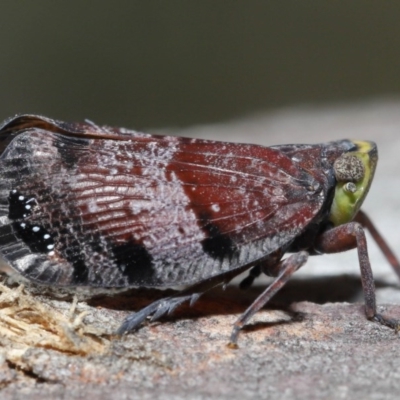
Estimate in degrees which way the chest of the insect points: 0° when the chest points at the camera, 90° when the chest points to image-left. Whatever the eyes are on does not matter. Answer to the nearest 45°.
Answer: approximately 270°
